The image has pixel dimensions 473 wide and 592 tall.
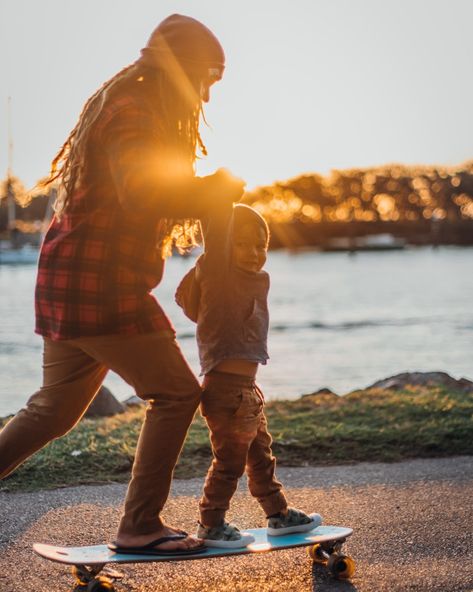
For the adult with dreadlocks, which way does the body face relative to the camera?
to the viewer's right

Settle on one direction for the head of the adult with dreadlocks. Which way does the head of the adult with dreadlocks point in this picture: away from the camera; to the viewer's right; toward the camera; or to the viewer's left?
to the viewer's right

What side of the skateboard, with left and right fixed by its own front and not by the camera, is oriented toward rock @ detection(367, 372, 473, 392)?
left

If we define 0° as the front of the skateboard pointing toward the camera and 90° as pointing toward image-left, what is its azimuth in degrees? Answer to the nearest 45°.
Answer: approximately 270°

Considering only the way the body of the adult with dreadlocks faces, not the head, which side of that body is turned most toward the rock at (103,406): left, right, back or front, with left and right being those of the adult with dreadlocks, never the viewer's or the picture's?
left

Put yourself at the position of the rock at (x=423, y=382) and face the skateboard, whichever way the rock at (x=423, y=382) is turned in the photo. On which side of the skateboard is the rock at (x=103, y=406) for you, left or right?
right
